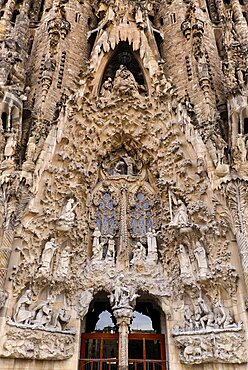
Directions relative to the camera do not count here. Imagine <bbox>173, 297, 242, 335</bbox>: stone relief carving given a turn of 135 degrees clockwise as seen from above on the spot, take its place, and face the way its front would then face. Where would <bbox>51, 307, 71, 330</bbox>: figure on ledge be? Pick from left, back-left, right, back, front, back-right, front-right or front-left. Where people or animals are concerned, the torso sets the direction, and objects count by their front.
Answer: front-left

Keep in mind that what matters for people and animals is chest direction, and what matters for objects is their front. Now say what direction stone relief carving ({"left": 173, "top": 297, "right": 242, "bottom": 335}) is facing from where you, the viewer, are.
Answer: facing the viewer

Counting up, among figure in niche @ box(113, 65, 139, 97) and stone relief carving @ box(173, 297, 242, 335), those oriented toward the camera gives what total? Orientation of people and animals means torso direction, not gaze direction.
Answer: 2

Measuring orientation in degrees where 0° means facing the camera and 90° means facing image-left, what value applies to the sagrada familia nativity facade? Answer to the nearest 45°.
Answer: approximately 0°

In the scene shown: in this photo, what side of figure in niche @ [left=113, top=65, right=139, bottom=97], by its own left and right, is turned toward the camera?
front

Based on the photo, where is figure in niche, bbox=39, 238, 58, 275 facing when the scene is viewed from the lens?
facing the viewer and to the right of the viewer

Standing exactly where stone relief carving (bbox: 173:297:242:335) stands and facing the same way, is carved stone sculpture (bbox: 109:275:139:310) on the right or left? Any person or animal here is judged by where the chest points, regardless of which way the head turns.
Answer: on its right

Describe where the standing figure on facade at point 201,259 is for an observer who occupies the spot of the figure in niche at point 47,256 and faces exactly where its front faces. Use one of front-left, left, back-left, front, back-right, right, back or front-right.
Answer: front-left

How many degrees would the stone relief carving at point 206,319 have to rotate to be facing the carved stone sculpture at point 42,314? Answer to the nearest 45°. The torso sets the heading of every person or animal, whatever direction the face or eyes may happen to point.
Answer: approximately 90° to its right
